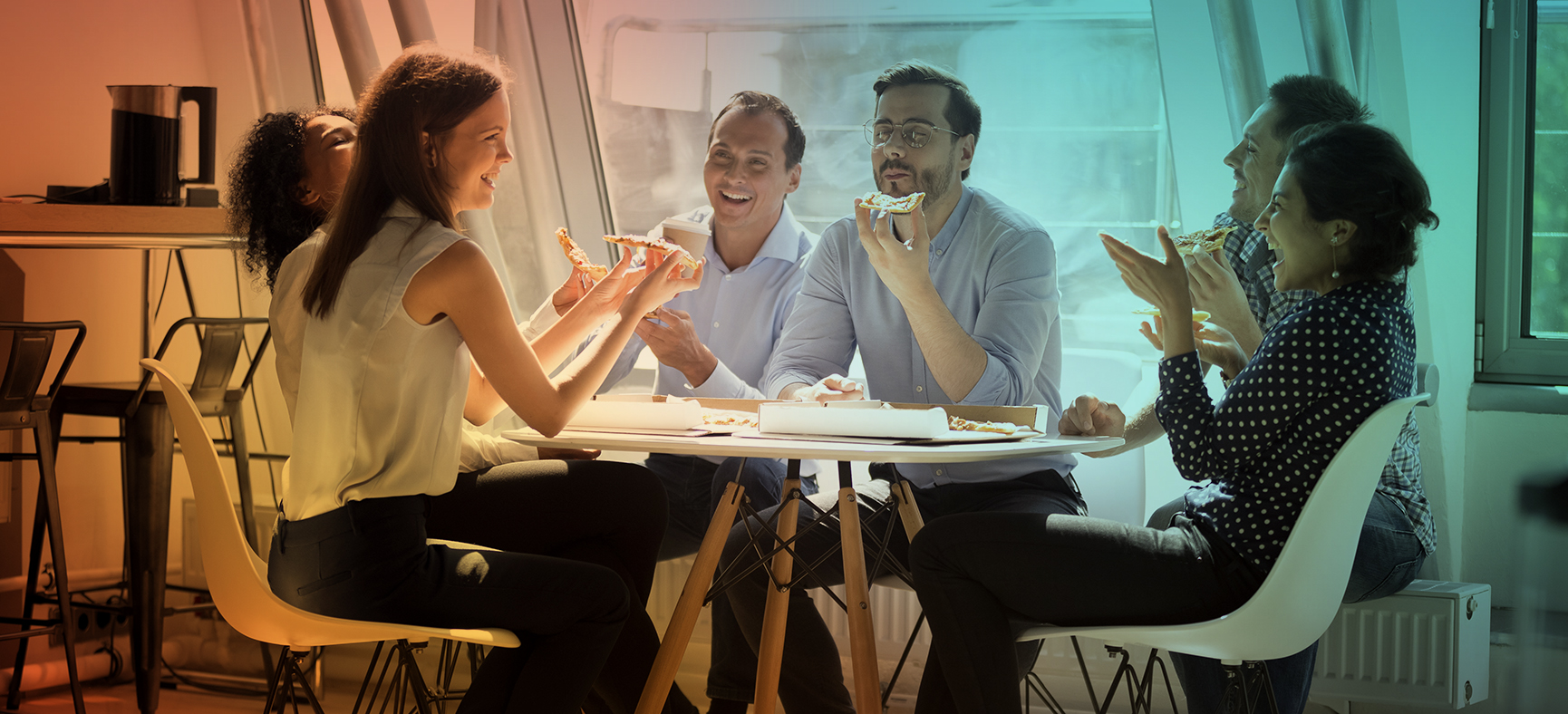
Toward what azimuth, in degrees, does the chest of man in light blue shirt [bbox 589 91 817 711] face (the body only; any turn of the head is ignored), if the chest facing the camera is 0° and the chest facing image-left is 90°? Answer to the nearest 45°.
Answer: approximately 45°

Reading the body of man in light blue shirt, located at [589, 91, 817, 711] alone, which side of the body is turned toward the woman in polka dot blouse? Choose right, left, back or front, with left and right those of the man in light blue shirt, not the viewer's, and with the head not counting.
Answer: left

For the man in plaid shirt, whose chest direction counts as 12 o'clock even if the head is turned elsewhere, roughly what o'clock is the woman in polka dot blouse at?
The woman in polka dot blouse is roughly at 9 o'clock from the man in plaid shirt.

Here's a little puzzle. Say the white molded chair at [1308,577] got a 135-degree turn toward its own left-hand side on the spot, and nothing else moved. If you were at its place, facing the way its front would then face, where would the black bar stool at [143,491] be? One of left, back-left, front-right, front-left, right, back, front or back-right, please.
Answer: back-right

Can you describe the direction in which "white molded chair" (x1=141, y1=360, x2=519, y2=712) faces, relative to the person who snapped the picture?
facing to the right of the viewer

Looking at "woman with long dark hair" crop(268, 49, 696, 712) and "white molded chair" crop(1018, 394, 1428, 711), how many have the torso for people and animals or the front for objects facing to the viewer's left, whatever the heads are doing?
1

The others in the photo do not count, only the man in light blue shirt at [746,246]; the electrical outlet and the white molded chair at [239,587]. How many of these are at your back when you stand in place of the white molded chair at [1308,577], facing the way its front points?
0

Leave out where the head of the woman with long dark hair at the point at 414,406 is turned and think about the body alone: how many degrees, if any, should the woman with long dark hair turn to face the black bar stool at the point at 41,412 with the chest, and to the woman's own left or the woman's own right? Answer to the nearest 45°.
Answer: approximately 135° to the woman's own left

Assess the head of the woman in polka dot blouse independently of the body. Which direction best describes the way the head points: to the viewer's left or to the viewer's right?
to the viewer's left

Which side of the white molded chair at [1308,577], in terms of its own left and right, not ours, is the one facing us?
left

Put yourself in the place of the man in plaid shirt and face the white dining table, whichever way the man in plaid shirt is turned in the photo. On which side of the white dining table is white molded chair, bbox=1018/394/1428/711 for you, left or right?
left

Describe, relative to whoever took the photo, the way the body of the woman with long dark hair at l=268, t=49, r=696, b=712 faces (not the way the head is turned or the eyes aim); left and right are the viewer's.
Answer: facing to the right of the viewer

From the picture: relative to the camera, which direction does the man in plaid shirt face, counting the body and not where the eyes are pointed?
to the viewer's left

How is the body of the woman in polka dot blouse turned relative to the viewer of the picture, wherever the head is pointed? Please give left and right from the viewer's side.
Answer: facing to the left of the viewer

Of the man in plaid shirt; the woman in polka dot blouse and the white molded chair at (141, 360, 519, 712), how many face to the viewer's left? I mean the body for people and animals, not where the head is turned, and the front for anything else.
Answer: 2

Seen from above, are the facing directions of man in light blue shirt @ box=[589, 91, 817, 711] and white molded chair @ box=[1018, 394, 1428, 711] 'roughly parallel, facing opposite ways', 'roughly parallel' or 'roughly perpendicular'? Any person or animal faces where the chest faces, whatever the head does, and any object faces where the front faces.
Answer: roughly perpendicular

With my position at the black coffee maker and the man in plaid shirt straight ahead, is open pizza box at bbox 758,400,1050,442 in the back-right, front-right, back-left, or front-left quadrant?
front-right

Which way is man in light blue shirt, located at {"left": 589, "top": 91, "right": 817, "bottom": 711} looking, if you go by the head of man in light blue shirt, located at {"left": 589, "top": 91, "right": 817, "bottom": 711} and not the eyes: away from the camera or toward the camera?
toward the camera
